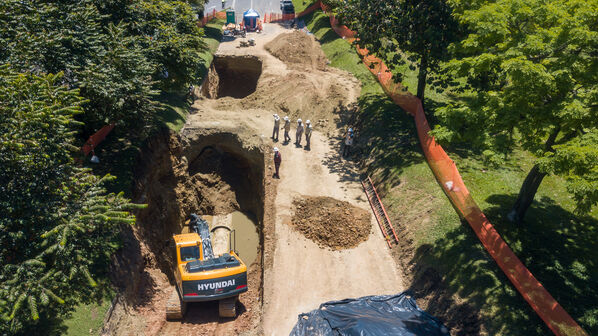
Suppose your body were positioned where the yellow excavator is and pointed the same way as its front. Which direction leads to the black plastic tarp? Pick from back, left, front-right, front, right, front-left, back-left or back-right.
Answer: back-right

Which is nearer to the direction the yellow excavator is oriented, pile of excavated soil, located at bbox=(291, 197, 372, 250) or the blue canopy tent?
the blue canopy tent

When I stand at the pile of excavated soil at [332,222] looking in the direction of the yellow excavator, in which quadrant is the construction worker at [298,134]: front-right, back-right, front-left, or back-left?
back-right

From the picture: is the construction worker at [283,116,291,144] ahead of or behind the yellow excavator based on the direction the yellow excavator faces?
ahead

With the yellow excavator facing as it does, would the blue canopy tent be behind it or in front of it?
in front

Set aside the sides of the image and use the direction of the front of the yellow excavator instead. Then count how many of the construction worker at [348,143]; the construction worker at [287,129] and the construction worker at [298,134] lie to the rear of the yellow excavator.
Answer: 0

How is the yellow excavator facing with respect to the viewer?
away from the camera

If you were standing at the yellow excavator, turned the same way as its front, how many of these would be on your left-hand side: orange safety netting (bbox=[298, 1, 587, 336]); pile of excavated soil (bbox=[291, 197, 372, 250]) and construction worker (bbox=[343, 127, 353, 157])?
0

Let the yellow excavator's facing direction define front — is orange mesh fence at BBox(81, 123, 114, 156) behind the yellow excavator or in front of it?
in front

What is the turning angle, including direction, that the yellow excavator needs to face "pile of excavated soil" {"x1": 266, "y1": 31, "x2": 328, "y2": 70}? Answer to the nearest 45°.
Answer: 0° — it already faces it

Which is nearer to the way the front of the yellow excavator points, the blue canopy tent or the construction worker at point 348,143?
the blue canopy tent

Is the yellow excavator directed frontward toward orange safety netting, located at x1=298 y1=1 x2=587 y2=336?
no

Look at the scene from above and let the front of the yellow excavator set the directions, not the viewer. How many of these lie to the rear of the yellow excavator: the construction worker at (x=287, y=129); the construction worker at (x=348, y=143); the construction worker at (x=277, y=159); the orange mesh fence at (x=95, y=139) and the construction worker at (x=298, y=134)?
0

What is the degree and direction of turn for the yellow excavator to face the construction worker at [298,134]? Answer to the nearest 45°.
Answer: approximately 45° to its right

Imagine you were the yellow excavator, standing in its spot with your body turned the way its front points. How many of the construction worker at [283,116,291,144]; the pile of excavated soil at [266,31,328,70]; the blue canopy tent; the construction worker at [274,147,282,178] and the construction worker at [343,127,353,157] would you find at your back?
0
